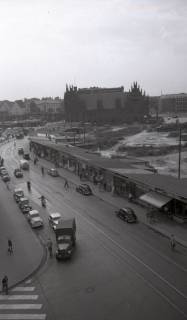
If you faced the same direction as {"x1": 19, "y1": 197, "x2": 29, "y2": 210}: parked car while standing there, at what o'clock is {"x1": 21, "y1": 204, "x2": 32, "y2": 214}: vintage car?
The vintage car is roughly at 1 o'clock from the parked car.

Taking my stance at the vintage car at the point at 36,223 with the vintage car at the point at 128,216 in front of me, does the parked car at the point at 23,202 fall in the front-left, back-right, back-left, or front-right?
back-left

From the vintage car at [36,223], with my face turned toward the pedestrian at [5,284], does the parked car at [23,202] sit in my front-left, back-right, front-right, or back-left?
back-right

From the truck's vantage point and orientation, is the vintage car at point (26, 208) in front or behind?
behind

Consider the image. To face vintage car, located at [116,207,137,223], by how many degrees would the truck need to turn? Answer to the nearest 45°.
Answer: approximately 135° to its left

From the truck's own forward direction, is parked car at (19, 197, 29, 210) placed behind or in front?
behind

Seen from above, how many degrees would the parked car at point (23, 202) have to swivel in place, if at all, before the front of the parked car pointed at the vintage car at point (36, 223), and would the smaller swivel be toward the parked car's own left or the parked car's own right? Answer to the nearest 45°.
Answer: approximately 45° to the parked car's own right

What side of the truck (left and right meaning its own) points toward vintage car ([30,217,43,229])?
back

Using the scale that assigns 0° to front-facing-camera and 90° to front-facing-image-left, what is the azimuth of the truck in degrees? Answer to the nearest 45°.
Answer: approximately 0°
